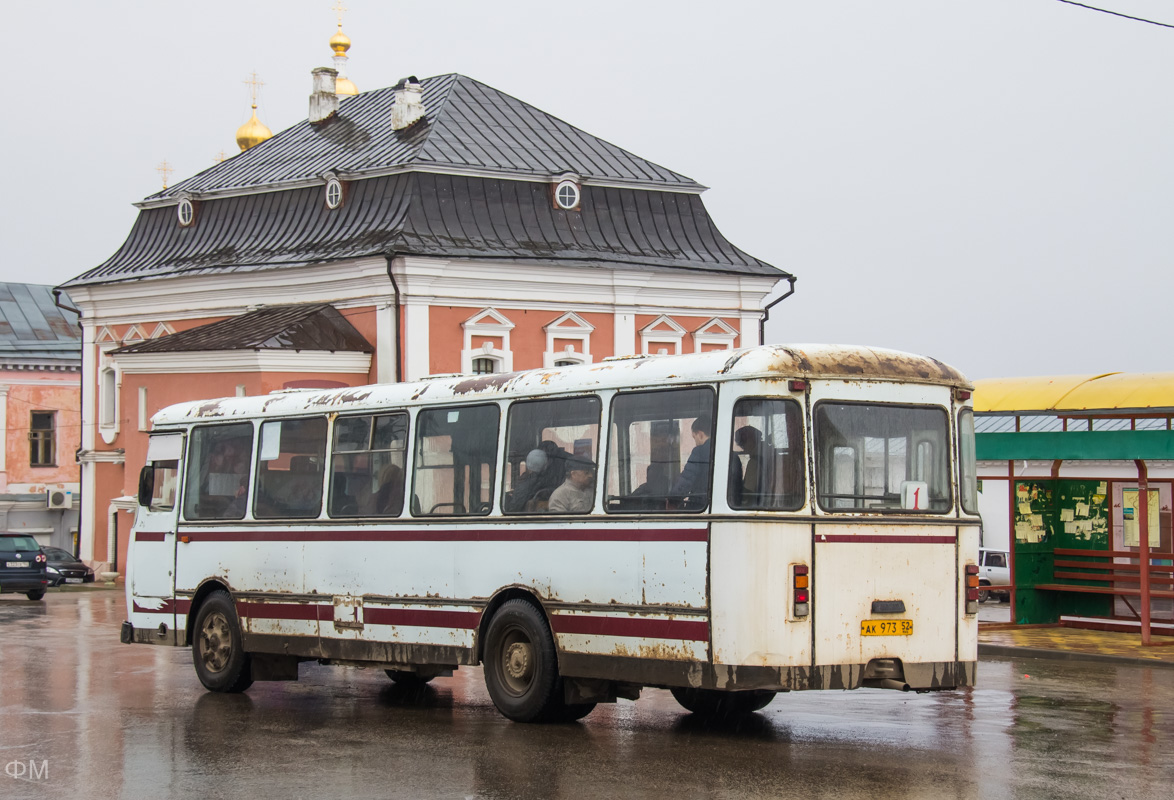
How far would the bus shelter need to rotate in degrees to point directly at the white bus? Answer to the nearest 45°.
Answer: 0° — it already faces it

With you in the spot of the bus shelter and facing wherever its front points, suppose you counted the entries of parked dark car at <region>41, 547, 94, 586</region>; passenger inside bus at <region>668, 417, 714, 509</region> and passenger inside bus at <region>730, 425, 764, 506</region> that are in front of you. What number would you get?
2

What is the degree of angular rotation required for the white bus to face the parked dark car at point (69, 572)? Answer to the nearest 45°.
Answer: approximately 45° to its right

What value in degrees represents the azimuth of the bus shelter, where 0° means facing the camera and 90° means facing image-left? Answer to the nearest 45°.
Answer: approximately 0°

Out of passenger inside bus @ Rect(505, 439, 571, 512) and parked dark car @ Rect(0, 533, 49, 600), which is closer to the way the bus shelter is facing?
the passenger inside bus

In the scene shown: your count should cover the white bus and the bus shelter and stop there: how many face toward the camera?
1

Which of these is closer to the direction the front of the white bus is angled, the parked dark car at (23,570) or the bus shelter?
the parked dark car

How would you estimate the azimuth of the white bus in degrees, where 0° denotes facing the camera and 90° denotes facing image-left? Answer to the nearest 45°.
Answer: approximately 135°
